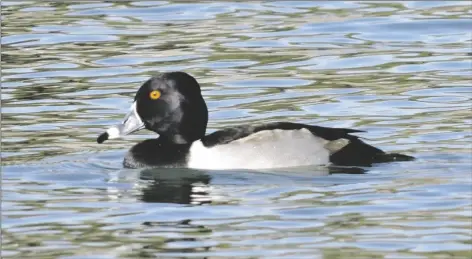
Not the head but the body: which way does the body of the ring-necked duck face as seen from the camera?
to the viewer's left
